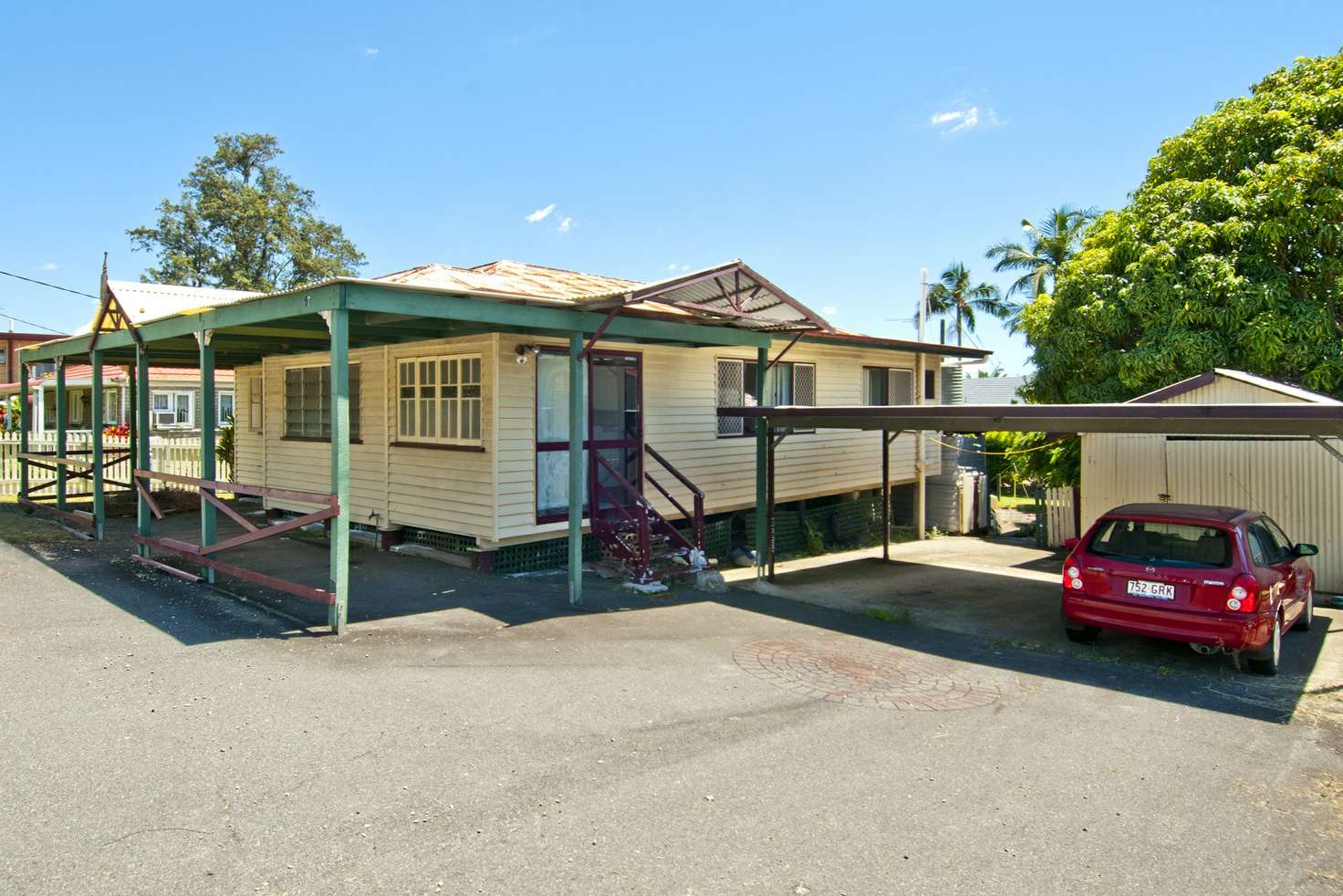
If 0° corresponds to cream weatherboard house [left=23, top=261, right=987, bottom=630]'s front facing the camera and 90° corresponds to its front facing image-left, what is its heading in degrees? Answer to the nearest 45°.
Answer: approximately 315°

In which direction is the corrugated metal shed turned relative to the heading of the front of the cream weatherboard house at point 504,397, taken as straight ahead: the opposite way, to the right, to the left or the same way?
to the right

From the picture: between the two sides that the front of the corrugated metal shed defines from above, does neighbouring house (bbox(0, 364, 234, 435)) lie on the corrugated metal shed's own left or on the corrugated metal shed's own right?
on the corrugated metal shed's own right

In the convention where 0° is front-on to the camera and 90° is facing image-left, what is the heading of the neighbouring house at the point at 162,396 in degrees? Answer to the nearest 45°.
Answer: approximately 0°
